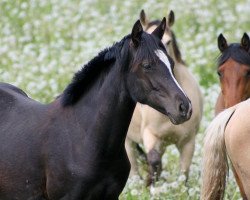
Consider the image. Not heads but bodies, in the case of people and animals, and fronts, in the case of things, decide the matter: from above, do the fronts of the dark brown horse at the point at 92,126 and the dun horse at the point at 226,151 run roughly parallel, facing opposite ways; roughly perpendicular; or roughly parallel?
roughly perpendicular

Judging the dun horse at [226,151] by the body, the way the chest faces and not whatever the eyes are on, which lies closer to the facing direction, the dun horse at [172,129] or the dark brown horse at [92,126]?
the dun horse

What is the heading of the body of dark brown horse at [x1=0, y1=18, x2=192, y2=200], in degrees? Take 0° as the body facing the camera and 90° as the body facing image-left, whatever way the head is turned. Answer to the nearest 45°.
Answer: approximately 315°

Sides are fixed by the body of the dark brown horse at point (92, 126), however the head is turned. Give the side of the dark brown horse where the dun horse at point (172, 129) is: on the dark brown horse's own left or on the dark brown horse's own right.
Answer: on the dark brown horse's own left

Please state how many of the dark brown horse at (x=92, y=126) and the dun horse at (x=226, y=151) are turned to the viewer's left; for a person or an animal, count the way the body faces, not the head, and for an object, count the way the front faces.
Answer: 0

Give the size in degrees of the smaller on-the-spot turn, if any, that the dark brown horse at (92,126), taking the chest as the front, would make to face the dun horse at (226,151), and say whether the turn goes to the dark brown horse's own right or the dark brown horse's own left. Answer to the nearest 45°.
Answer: approximately 45° to the dark brown horse's own left

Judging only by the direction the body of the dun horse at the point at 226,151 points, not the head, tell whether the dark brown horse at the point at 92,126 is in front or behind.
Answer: behind
